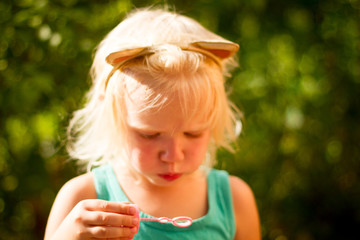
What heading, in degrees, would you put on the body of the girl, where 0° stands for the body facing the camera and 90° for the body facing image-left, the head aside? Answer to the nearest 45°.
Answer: approximately 0°
